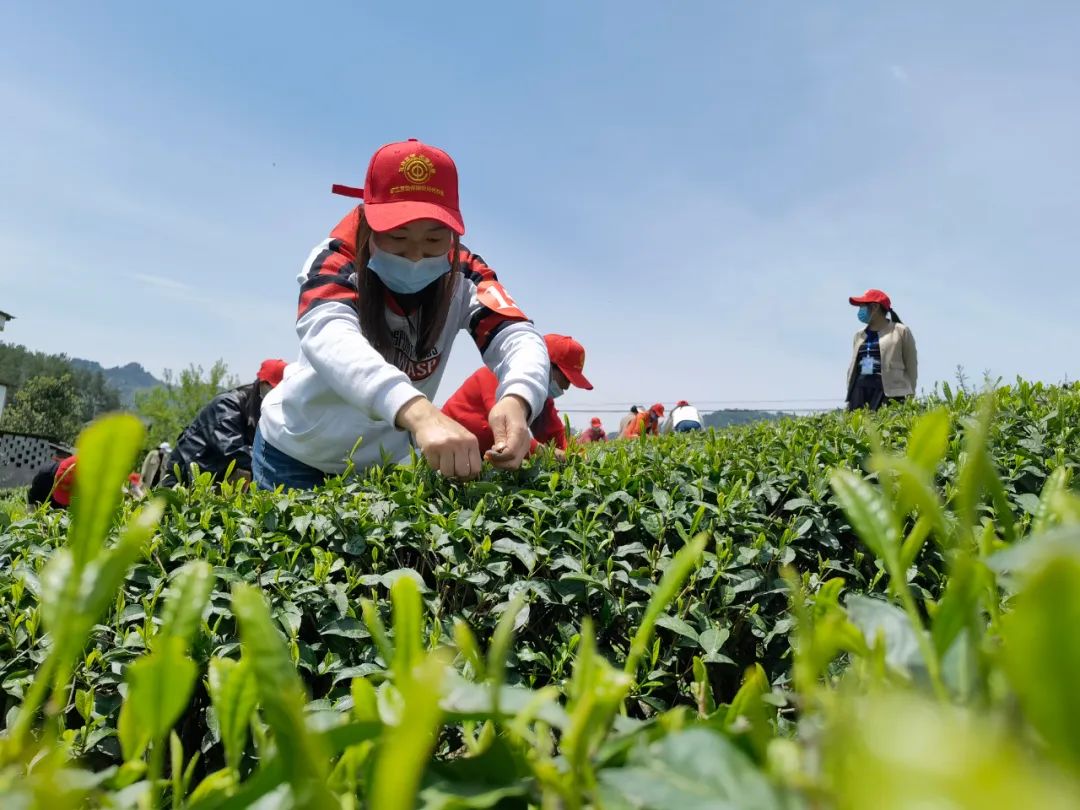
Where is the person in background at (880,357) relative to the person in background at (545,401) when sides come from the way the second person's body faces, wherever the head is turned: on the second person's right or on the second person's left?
on the second person's left

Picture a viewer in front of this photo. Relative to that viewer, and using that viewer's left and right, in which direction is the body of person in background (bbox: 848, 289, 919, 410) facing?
facing the viewer and to the left of the viewer

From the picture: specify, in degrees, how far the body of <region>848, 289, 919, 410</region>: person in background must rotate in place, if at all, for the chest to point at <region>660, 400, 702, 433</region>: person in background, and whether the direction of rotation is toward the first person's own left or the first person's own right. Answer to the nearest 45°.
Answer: approximately 90° to the first person's own right

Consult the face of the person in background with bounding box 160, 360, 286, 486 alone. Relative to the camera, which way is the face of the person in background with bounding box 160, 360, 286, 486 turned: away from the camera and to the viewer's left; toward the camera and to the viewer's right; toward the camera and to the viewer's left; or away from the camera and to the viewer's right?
away from the camera and to the viewer's right

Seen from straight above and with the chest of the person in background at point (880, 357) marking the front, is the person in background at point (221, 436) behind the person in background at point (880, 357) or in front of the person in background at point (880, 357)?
in front
